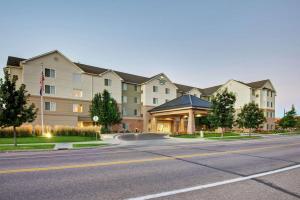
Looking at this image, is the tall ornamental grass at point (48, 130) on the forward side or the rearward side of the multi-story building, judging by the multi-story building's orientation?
on the forward side

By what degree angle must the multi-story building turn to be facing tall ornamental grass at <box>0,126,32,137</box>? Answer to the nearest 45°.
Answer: approximately 45° to its right

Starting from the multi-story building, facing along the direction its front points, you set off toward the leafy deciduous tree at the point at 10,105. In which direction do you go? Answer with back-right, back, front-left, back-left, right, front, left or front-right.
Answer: front-right

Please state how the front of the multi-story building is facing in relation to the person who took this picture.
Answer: facing the viewer and to the right of the viewer

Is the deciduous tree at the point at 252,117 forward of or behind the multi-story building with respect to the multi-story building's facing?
forward
